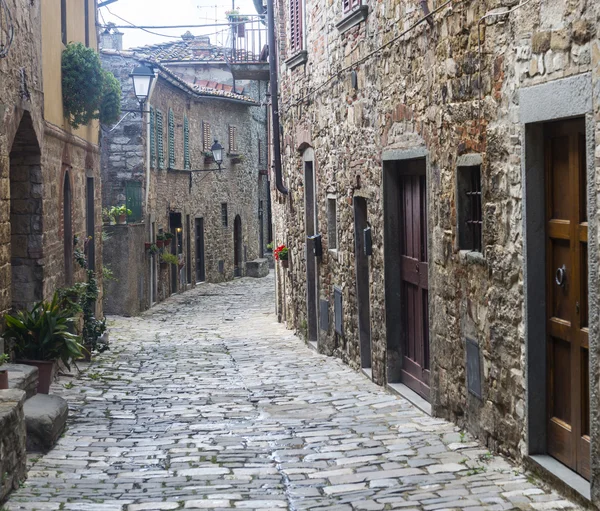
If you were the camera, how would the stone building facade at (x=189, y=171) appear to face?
facing the viewer and to the right of the viewer

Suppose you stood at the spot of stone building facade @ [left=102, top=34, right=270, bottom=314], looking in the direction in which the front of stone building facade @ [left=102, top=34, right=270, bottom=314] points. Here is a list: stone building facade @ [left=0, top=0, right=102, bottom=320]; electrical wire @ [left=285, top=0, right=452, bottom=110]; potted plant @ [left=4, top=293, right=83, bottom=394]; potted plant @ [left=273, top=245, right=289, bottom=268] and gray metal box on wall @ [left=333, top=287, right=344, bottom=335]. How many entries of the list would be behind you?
0

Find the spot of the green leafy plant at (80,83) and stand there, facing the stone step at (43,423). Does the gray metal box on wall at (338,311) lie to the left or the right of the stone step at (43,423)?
left

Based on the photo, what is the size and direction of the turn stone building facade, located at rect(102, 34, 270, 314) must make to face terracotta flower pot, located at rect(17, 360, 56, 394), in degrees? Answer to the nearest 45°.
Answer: approximately 45° to its right

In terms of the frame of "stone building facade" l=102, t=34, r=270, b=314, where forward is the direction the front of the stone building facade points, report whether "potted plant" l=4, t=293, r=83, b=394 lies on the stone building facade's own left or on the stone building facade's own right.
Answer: on the stone building facade's own right

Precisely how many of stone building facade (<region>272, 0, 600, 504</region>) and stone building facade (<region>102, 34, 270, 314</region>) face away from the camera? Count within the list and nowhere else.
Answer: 0

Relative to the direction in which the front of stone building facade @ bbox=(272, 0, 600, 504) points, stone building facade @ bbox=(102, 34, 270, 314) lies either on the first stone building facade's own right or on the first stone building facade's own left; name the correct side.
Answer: on the first stone building facade's own right

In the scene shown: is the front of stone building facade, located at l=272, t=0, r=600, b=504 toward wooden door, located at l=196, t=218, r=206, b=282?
no

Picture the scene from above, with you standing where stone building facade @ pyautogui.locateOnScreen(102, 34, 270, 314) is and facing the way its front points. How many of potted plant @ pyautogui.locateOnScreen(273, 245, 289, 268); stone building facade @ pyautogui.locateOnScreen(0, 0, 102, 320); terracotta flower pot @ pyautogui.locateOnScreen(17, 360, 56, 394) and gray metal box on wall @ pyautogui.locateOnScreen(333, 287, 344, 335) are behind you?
0

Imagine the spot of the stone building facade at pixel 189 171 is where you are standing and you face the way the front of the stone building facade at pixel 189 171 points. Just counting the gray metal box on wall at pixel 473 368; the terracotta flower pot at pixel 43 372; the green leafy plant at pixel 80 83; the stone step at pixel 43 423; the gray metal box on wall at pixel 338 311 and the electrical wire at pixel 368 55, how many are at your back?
0

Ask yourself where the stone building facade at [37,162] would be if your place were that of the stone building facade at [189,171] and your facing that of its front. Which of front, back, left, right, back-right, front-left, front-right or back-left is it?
front-right

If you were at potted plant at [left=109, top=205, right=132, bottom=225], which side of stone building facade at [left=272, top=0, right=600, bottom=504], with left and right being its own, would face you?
right

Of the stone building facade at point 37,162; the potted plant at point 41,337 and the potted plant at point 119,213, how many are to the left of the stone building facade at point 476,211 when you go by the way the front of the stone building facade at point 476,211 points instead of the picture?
0

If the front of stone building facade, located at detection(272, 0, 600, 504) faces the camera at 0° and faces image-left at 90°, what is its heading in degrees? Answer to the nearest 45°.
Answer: approximately 45°
